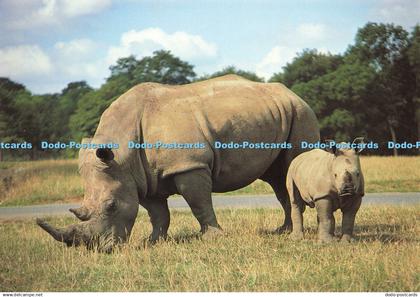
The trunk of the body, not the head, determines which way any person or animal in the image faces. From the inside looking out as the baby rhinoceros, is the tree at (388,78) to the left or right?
on its left

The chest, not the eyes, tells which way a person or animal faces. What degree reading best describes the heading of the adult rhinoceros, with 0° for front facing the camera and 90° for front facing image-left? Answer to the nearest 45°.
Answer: approximately 90°

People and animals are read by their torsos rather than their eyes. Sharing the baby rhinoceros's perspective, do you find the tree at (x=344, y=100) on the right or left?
on its left

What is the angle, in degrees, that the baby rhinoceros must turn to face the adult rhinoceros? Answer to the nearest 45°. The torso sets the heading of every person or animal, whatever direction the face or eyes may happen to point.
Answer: approximately 135° to its right

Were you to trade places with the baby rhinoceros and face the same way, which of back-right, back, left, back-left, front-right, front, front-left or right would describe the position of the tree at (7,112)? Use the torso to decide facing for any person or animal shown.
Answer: back

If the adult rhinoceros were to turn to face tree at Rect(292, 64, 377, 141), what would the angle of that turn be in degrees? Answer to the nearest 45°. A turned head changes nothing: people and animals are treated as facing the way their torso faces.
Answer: approximately 90° to its right

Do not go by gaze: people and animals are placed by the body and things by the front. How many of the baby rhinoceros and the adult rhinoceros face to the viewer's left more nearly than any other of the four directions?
1

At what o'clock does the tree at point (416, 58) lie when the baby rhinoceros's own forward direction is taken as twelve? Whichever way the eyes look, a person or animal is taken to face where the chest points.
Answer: The tree is roughly at 8 o'clock from the baby rhinoceros.

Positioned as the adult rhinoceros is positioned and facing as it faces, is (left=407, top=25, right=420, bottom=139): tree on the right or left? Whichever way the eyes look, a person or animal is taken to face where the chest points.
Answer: on its right

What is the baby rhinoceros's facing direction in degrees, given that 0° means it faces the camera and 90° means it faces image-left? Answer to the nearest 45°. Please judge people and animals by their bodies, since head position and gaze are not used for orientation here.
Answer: approximately 315°

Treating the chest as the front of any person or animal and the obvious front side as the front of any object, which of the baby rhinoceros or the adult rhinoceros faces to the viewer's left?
the adult rhinoceros
